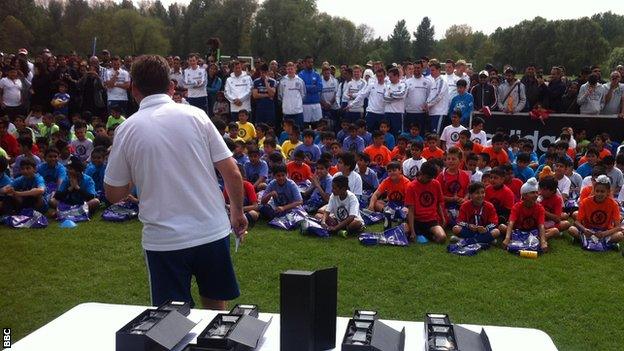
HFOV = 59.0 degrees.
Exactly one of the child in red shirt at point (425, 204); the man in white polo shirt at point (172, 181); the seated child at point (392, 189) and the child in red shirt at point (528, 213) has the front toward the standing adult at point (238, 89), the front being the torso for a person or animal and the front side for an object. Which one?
the man in white polo shirt

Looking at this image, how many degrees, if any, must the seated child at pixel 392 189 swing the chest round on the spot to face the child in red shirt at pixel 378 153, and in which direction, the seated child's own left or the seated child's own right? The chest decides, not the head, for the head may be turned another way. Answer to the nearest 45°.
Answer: approximately 135° to the seated child's own right

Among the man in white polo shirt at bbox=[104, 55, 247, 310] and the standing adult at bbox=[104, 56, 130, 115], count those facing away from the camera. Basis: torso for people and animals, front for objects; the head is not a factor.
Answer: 1

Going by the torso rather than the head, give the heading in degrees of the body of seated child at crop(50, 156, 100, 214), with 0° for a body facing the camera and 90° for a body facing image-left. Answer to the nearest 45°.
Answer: approximately 0°

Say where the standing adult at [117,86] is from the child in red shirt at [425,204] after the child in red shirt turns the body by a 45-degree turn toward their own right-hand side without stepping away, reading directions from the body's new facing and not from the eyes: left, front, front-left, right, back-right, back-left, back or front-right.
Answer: right

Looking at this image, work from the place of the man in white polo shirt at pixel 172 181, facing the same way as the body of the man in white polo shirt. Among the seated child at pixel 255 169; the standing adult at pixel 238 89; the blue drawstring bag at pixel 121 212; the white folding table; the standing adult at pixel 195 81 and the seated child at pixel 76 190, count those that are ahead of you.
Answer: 5

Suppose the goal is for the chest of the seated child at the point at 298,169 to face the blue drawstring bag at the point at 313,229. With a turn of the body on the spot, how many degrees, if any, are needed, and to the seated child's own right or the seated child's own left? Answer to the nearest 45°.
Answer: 0° — they already face it

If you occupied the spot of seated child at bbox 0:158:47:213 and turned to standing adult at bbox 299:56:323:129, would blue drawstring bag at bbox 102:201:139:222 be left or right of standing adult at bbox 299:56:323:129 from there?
right

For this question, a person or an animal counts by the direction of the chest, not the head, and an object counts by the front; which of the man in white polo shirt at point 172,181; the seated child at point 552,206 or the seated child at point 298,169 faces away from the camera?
the man in white polo shirt

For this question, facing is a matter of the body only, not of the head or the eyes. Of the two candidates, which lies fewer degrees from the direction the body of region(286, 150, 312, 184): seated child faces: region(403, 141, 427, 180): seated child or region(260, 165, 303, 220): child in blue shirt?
the child in blue shirt

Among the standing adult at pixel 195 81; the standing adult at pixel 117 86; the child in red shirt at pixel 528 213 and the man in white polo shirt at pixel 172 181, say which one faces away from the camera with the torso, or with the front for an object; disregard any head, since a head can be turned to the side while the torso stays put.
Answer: the man in white polo shirt

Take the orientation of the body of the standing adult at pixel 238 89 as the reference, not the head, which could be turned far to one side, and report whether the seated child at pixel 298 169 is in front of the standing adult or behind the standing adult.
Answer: in front
